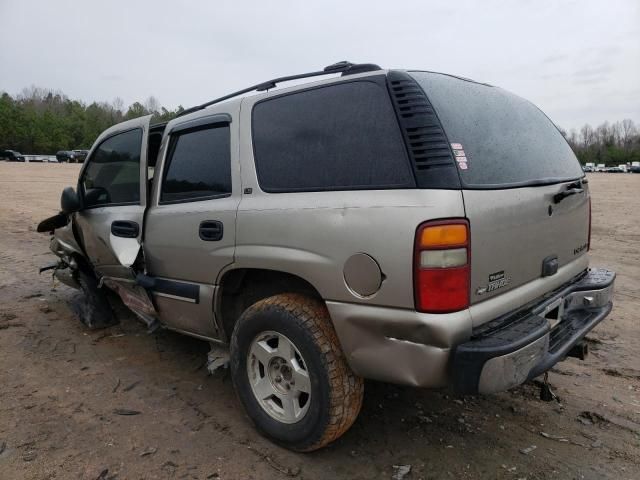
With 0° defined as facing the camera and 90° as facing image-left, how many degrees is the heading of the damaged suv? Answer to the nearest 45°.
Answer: approximately 135°

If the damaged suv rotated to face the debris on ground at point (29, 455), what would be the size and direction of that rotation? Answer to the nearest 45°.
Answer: approximately 45° to its left
